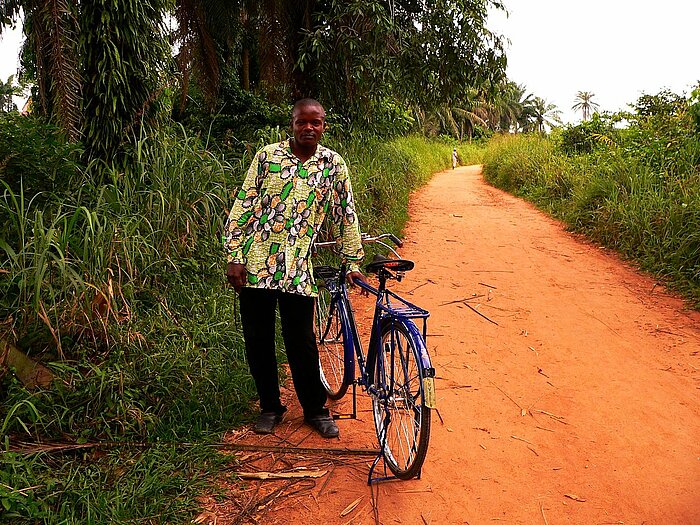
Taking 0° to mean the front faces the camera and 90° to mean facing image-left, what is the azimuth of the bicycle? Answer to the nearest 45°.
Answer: approximately 135°

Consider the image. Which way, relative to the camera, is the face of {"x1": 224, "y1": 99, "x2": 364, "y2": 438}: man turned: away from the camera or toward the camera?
toward the camera

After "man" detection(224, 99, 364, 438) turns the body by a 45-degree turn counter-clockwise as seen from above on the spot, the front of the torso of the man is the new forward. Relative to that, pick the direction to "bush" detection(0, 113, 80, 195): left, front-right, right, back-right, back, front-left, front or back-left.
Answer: back

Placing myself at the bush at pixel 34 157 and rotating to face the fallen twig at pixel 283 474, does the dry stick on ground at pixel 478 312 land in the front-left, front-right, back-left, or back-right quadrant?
front-left

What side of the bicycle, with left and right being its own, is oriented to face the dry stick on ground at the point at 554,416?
right

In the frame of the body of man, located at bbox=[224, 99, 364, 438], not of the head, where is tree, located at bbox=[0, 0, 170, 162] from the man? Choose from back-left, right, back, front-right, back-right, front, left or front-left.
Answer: back-right

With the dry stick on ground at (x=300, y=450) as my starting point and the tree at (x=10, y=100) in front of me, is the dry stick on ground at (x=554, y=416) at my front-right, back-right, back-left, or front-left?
back-right

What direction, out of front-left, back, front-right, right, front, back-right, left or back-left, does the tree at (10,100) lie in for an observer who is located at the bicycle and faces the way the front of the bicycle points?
front

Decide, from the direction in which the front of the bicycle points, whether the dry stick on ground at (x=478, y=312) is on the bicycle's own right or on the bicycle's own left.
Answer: on the bicycle's own right

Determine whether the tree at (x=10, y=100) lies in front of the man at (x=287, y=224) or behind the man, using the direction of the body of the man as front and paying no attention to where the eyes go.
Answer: behind

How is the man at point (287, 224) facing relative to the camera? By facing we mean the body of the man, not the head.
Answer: toward the camera

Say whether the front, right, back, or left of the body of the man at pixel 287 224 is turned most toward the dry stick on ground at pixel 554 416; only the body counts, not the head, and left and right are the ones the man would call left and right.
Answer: left
